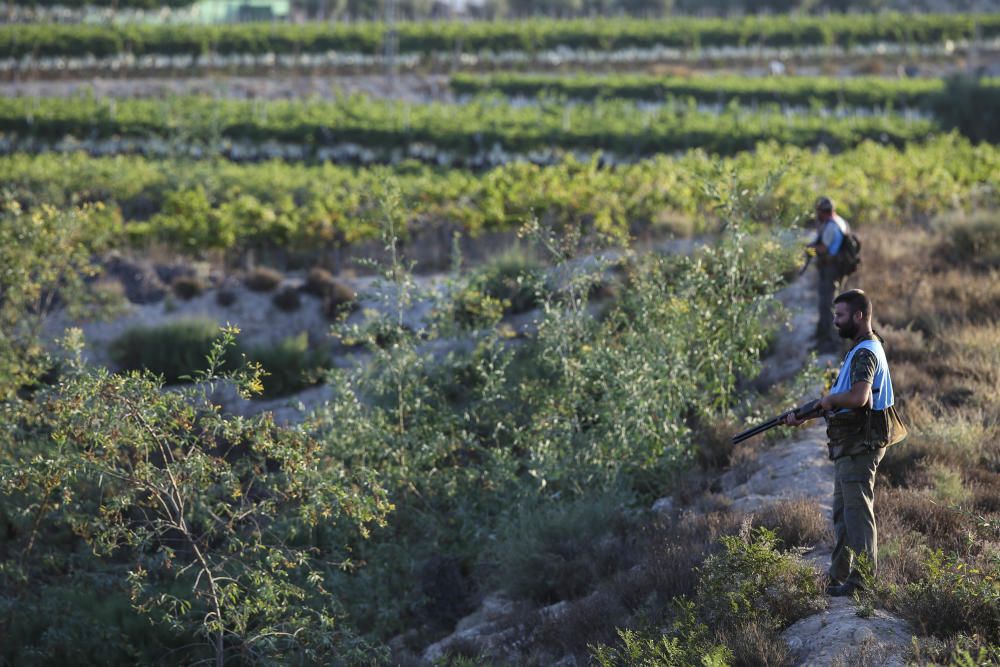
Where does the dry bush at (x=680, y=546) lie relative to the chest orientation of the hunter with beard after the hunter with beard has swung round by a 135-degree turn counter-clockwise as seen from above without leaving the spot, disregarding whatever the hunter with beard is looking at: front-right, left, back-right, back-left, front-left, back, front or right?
back

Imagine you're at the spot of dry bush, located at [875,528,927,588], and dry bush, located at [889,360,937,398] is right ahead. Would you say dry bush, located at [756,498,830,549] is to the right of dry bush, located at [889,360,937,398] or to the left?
left

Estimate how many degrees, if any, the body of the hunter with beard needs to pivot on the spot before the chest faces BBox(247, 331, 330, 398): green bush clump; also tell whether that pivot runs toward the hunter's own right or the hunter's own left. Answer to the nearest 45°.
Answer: approximately 45° to the hunter's own right

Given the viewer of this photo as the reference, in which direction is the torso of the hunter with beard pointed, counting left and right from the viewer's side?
facing to the left of the viewer

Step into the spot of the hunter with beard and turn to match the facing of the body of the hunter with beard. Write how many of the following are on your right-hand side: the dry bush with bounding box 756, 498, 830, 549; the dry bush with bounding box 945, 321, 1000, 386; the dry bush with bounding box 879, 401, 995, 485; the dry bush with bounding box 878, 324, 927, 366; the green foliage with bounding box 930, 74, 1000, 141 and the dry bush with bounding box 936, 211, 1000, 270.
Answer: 6

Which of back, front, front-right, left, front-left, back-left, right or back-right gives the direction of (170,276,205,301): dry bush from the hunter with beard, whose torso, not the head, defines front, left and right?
front-right

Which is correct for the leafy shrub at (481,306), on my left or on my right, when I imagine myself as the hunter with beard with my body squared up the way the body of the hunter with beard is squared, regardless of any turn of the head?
on my right

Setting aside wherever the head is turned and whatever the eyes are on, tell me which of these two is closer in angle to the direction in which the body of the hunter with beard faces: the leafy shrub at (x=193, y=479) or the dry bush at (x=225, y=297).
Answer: the leafy shrub

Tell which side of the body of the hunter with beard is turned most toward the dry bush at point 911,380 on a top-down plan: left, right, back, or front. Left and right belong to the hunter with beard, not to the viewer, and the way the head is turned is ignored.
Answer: right

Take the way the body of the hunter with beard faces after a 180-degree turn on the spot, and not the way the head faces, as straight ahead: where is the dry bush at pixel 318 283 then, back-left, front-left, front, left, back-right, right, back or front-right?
back-left
